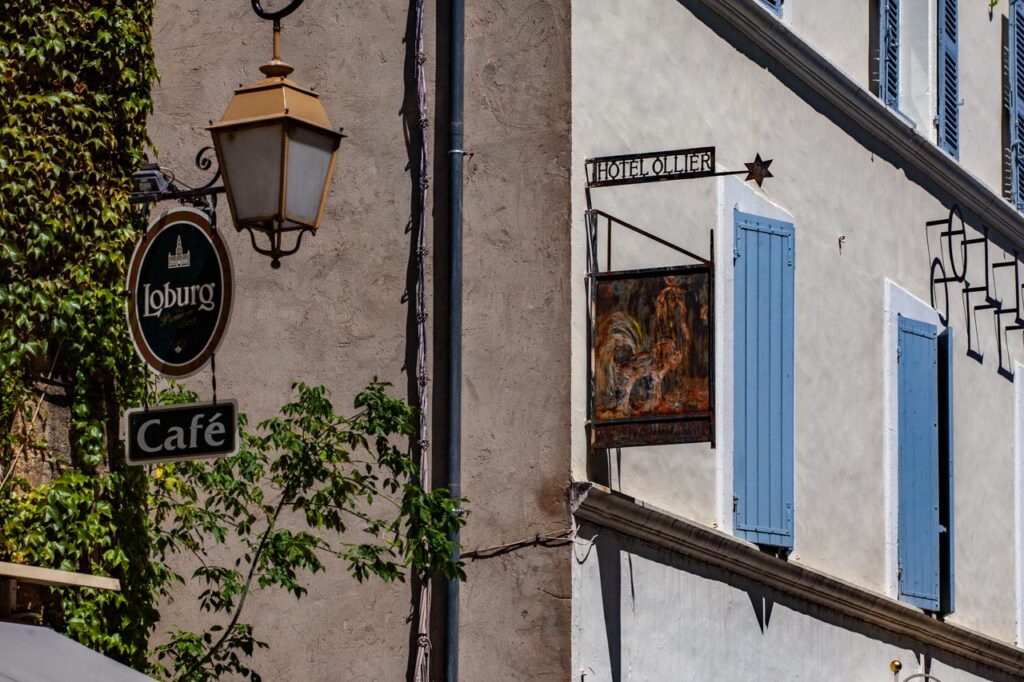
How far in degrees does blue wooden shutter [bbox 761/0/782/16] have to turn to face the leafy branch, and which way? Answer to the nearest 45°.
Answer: approximately 90° to its right

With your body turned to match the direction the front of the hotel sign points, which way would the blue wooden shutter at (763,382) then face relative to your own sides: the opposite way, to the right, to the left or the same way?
to the left

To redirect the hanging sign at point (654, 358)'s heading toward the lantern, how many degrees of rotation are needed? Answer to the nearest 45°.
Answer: approximately 45° to its right

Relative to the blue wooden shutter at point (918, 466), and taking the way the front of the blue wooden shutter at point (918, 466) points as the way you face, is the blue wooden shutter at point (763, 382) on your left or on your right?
on your right

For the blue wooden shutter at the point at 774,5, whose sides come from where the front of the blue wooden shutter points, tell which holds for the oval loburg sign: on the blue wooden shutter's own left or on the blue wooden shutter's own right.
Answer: on the blue wooden shutter's own right

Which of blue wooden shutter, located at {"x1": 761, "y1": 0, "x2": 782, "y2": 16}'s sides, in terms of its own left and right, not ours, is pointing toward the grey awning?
right

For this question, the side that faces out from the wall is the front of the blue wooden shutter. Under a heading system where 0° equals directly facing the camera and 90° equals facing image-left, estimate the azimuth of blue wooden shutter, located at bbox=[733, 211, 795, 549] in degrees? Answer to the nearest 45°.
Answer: approximately 315°

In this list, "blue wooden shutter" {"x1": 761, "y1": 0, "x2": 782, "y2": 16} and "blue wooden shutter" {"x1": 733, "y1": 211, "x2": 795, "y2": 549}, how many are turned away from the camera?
0

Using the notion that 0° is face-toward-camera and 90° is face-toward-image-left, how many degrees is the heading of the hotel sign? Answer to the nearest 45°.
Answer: approximately 45°

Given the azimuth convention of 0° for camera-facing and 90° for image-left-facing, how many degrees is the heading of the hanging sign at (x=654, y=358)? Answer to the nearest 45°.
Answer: approximately 0°

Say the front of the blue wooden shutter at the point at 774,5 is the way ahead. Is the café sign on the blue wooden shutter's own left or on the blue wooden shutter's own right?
on the blue wooden shutter's own right

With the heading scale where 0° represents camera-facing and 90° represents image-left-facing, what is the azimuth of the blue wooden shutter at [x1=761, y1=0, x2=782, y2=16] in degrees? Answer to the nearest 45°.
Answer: approximately 315°
